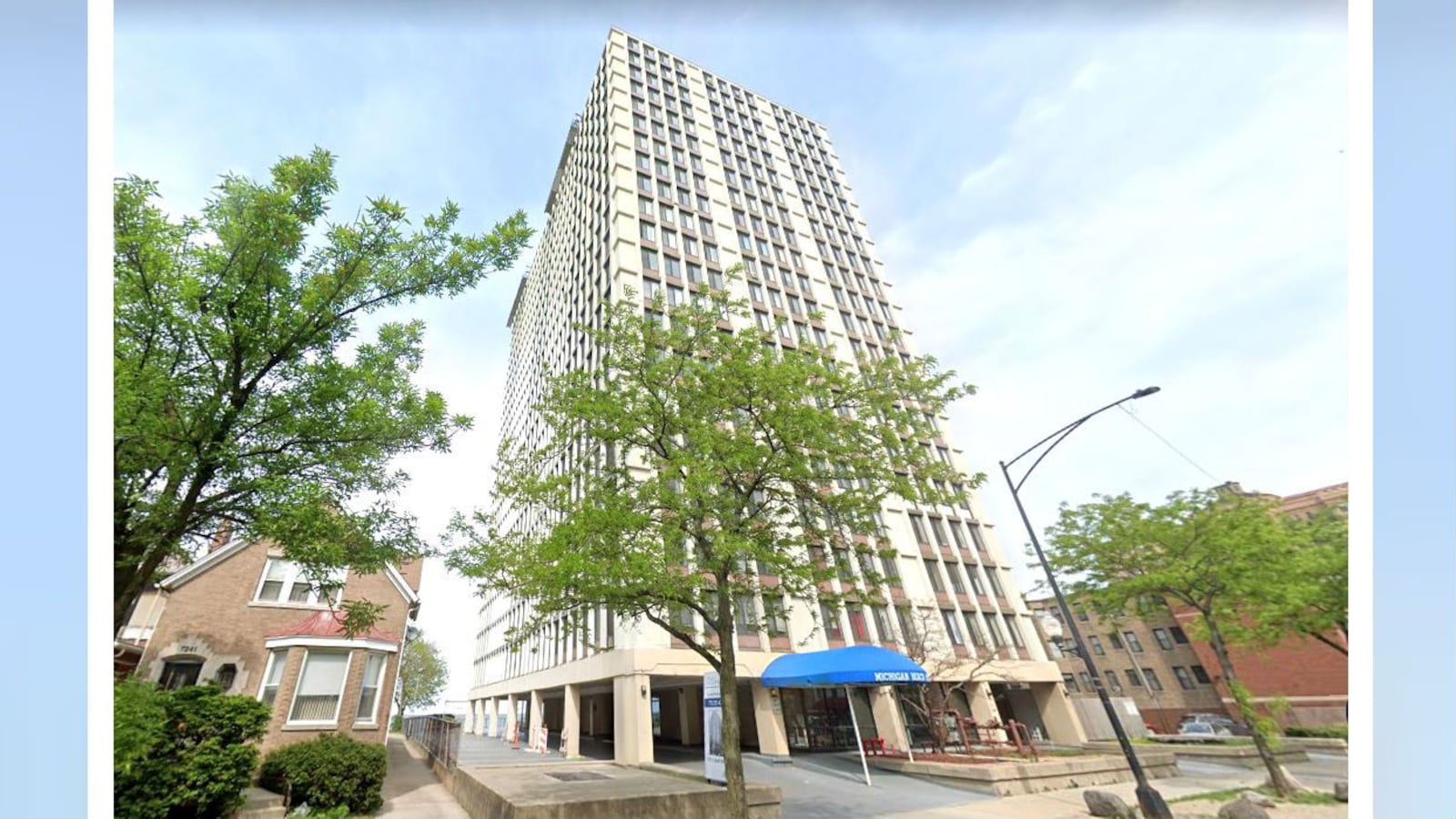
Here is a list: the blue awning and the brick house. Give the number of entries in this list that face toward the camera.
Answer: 2

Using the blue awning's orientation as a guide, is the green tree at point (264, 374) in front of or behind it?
in front

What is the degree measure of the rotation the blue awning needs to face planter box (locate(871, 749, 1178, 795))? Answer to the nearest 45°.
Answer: approximately 90° to its left

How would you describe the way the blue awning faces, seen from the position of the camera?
facing the viewer

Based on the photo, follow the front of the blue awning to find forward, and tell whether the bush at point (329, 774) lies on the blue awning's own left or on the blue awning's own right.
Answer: on the blue awning's own right

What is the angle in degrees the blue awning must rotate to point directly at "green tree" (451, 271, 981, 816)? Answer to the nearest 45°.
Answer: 0° — it already faces it

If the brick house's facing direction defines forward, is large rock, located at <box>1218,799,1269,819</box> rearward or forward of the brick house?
forward
